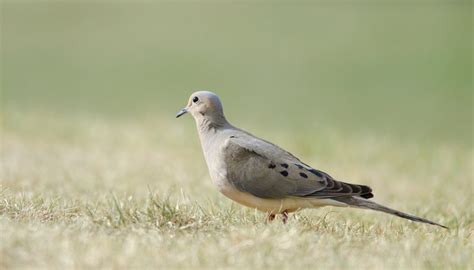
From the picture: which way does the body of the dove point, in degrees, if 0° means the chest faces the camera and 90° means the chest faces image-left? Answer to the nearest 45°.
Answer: approximately 90°
